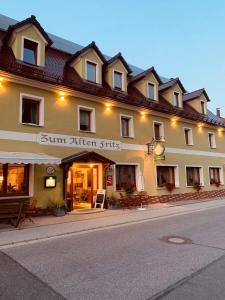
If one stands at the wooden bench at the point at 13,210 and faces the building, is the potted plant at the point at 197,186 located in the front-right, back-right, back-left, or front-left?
front-right

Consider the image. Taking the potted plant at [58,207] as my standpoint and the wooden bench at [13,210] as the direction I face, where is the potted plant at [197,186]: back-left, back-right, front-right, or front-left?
back-left

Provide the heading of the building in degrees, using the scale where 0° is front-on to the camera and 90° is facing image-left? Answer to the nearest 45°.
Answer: approximately 315°

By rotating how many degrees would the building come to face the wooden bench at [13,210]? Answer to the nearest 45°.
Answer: approximately 90° to its right
